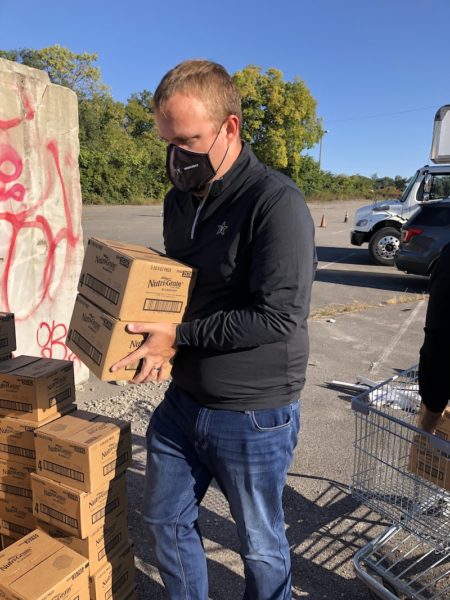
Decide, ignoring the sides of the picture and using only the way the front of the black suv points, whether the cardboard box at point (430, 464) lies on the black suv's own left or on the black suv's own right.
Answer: on the black suv's own right

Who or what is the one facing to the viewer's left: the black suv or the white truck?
the white truck

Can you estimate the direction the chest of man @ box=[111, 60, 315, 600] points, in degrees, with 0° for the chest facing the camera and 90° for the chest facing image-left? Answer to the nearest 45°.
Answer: approximately 45°
